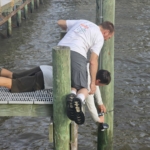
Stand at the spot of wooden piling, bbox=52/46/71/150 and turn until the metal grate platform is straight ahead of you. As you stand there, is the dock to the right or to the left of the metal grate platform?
right

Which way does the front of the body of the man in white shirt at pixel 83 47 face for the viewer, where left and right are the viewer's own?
facing away from the viewer and to the right of the viewer

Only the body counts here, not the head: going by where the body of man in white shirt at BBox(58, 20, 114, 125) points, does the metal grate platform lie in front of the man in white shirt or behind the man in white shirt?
behind

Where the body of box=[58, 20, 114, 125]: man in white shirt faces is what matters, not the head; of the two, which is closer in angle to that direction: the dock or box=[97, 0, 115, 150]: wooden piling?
the wooden piling

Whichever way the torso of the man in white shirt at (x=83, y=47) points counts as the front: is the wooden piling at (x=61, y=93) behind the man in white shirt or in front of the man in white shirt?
behind

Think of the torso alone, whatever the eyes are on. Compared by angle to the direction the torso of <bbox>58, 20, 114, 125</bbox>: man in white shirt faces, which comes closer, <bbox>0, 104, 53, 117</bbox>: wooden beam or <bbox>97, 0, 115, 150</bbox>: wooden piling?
the wooden piling

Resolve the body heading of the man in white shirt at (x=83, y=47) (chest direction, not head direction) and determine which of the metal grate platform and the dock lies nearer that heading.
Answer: the dock

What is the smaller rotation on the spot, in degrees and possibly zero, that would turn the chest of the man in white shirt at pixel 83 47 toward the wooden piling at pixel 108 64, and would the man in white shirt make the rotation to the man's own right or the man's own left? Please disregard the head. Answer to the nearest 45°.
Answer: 0° — they already face it

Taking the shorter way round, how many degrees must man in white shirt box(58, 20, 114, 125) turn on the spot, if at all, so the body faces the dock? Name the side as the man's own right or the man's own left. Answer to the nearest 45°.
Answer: approximately 45° to the man's own left
